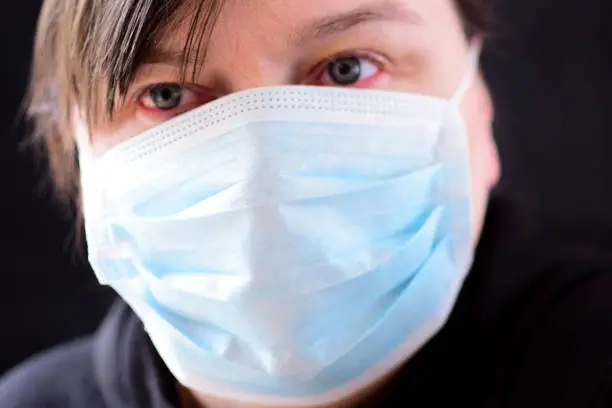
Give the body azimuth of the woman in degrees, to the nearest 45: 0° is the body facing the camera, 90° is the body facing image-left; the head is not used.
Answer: approximately 0°
